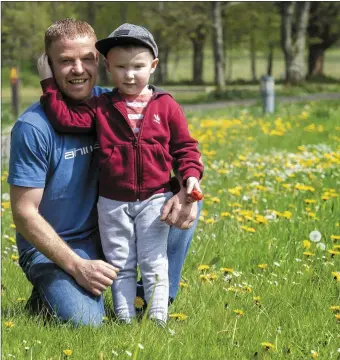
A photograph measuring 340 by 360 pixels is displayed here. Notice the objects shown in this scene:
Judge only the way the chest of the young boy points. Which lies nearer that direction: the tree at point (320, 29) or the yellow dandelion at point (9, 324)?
the yellow dandelion

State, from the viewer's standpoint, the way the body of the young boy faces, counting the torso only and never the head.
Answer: toward the camera

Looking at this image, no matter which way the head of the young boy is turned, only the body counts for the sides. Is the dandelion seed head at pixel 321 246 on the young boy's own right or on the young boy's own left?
on the young boy's own left

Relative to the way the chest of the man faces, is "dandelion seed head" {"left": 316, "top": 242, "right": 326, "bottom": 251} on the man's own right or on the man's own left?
on the man's own left
